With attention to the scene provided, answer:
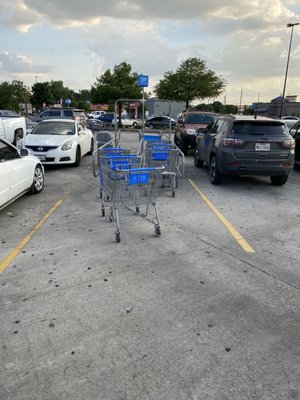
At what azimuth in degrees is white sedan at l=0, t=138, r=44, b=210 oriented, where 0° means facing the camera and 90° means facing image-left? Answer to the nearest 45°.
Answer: approximately 225°

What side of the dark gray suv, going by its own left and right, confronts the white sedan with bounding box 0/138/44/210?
left

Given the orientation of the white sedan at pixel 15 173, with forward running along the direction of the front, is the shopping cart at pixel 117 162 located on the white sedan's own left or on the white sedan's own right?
on the white sedan's own right

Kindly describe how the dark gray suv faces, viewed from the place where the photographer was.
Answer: facing away from the viewer and to the left of the viewer

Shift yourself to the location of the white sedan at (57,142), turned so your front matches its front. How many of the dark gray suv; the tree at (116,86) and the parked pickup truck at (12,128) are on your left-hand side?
1

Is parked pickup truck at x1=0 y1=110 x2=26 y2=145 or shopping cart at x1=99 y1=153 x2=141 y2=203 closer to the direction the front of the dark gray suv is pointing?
the parked pickup truck

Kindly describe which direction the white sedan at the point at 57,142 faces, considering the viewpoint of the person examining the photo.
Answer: facing the viewer and to the left of the viewer

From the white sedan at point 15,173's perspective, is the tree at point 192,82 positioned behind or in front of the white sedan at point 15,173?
in front

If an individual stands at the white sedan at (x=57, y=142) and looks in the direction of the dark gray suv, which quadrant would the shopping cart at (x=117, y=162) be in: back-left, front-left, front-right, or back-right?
front-right

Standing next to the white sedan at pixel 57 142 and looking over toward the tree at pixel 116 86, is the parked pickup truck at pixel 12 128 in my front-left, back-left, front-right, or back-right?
front-left

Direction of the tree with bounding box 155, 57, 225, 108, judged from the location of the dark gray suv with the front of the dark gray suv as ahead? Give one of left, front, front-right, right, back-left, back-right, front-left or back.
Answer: front-right

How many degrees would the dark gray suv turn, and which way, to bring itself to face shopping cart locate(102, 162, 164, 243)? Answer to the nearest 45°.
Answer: approximately 90° to its left

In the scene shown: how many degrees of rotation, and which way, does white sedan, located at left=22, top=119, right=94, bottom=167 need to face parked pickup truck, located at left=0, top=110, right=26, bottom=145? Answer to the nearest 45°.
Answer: approximately 90° to its right

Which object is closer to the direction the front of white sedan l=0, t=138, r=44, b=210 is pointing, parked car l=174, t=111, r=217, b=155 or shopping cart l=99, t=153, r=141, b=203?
the parked car

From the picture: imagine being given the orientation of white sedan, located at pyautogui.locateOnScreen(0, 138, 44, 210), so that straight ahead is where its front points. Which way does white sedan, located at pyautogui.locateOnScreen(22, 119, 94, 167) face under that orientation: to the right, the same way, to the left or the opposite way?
the opposite way

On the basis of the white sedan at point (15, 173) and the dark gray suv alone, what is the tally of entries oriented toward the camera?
0

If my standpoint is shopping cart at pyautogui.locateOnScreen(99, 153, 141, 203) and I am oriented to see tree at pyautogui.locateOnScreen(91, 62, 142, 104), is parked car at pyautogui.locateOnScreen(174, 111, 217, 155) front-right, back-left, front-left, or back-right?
front-right

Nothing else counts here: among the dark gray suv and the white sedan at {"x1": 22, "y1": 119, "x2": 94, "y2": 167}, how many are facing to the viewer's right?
0

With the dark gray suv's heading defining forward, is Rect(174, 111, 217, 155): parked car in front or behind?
in front
